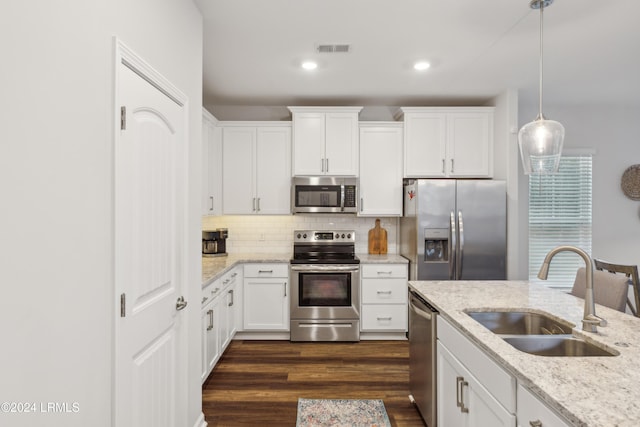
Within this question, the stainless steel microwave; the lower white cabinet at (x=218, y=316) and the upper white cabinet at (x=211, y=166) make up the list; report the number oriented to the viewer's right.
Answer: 2

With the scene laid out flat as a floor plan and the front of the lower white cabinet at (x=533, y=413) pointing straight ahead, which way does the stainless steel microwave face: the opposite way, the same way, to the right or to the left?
to the left

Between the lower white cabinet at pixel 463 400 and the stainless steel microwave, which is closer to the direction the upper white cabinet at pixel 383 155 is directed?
the lower white cabinet

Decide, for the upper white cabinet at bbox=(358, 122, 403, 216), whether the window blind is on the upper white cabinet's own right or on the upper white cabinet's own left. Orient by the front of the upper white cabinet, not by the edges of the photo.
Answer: on the upper white cabinet's own left

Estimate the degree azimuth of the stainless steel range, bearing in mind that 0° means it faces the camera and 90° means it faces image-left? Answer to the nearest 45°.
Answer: approximately 0°

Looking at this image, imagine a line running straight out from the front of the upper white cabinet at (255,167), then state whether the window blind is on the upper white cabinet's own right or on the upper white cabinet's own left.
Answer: on the upper white cabinet's own left

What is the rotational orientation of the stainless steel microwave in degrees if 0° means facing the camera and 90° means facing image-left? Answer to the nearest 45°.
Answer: approximately 0°

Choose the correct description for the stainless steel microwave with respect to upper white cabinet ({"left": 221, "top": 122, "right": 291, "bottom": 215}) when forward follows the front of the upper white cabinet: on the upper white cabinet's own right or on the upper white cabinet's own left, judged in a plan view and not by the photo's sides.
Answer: on the upper white cabinet's own left

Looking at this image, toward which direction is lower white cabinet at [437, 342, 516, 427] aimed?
to the viewer's left

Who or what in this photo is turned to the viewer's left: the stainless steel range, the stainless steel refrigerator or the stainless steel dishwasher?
the stainless steel dishwasher

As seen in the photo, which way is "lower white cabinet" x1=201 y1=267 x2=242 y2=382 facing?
to the viewer's right
